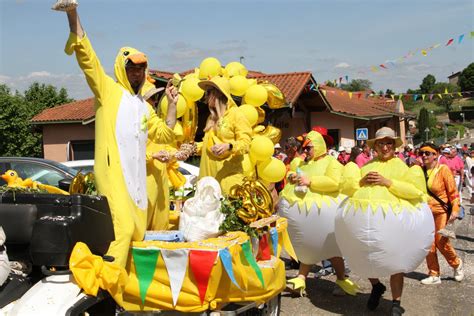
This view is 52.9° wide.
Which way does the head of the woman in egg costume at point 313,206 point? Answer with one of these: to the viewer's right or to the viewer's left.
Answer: to the viewer's left

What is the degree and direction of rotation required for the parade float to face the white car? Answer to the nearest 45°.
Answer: approximately 90° to its right

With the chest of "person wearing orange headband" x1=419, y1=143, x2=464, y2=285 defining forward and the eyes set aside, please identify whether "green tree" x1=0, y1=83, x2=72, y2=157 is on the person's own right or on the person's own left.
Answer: on the person's own right

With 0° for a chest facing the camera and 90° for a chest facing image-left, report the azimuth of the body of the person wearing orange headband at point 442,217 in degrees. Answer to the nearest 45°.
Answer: approximately 45°

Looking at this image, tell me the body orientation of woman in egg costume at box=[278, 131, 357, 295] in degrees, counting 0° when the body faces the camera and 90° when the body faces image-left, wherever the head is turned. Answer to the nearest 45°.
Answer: approximately 45°
